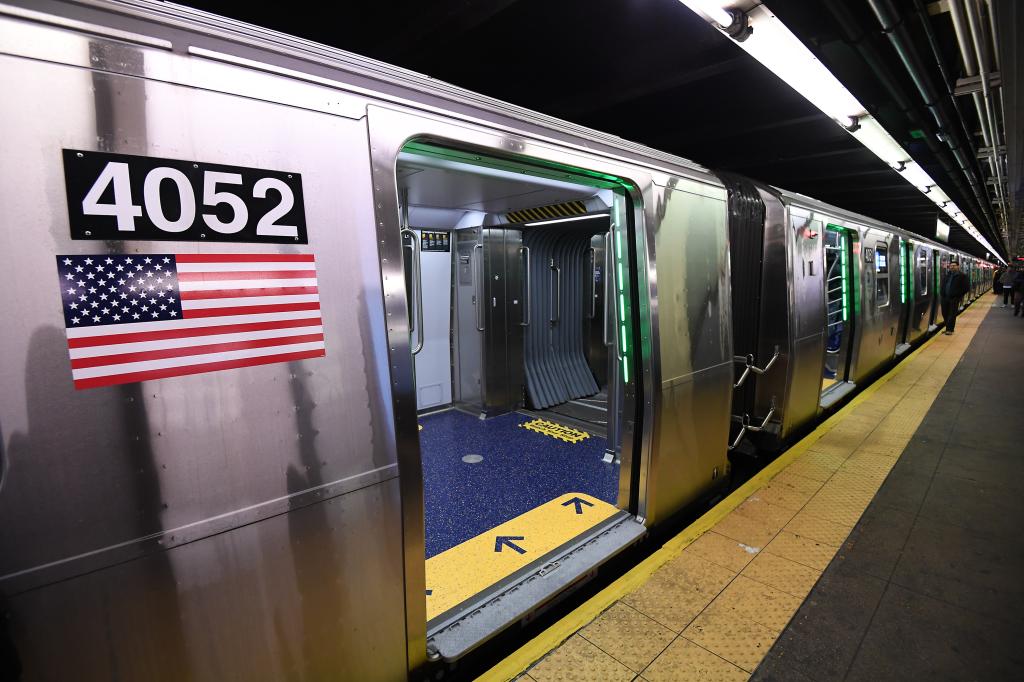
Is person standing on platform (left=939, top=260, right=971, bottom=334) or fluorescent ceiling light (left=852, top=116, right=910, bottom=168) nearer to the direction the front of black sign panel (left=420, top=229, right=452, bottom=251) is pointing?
the fluorescent ceiling light

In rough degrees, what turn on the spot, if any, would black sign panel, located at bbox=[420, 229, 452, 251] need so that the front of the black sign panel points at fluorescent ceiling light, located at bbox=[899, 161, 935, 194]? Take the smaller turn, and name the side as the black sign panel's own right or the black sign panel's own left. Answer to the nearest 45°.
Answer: approximately 45° to the black sign panel's own left

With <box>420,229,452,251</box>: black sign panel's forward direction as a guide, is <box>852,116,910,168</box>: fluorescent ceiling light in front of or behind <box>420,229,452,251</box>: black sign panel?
in front

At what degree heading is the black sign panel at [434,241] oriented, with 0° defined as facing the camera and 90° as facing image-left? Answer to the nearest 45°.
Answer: approximately 315°

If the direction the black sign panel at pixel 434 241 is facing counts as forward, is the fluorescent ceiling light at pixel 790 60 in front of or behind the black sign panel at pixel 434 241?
in front
